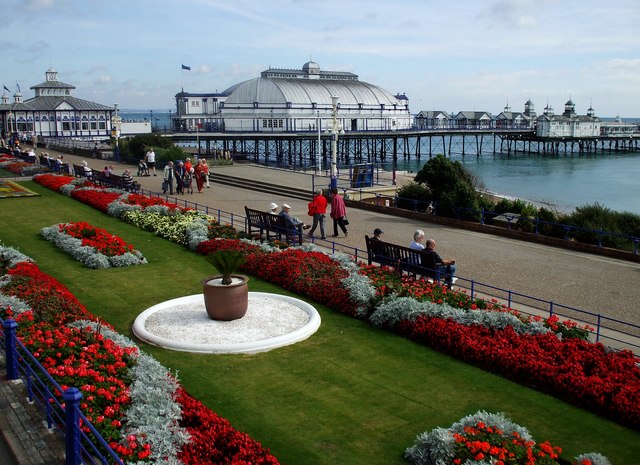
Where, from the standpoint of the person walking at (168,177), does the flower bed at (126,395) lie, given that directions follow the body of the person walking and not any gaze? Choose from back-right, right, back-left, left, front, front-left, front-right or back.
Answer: front-right

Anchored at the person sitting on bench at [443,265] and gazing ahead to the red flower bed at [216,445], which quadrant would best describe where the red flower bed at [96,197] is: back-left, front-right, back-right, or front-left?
back-right

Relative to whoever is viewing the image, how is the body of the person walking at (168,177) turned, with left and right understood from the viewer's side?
facing the viewer and to the right of the viewer

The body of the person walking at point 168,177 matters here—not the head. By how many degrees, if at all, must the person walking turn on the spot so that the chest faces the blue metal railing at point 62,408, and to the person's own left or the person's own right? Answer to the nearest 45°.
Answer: approximately 45° to the person's own right

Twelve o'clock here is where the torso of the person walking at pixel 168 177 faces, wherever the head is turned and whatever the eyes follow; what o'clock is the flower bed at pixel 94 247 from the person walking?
The flower bed is roughly at 2 o'clock from the person walking.

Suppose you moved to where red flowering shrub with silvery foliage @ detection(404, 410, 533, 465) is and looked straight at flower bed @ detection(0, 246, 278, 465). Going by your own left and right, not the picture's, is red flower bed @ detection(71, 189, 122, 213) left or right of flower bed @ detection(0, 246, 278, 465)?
right

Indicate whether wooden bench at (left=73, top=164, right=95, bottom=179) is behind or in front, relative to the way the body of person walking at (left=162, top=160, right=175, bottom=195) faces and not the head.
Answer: behind
